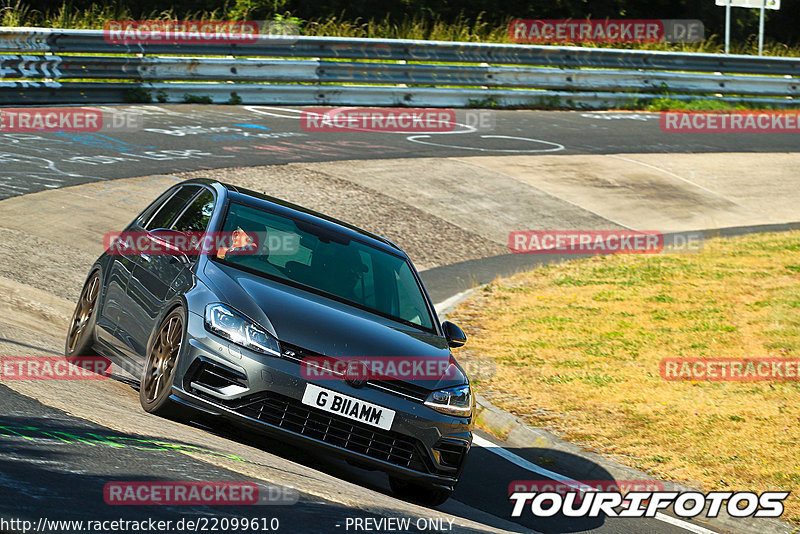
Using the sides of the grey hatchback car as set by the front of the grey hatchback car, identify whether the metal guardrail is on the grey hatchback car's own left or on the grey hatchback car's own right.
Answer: on the grey hatchback car's own left

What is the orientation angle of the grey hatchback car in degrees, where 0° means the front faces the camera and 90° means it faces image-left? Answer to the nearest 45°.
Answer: approximately 315°
